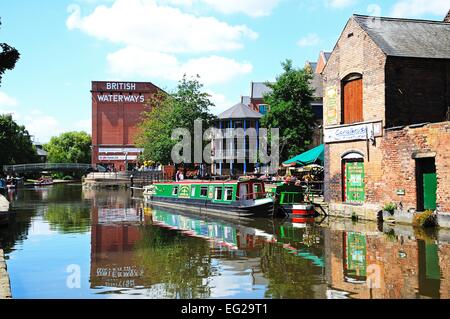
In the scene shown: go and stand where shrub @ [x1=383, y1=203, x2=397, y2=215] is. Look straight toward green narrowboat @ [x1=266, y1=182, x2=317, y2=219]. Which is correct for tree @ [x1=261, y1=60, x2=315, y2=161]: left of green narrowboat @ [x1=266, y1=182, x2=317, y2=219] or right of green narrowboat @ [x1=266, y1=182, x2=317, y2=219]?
right

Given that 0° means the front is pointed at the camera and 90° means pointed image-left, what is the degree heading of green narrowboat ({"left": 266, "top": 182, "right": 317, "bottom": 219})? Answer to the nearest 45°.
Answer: approximately 135°

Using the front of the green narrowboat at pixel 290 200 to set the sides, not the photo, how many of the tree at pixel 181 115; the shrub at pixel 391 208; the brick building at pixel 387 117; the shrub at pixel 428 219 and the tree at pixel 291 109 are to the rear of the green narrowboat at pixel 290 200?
3

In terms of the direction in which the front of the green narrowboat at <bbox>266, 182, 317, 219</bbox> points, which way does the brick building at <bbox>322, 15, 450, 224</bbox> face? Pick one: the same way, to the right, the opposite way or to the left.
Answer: to the left

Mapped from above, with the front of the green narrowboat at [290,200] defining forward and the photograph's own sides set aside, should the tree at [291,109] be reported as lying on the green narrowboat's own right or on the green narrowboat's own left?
on the green narrowboat's own right

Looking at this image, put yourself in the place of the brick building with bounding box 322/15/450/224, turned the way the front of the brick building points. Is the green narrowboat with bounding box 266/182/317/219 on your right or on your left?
on your right

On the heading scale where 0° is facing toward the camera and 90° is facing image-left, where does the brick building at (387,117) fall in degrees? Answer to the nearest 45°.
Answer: approximately 45°
